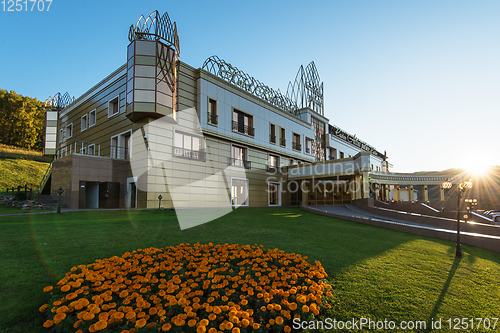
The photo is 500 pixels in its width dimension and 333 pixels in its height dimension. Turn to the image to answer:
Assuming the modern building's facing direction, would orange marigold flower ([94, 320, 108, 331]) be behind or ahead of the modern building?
ahead

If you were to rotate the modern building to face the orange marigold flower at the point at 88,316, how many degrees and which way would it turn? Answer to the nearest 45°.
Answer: approximately 45° to its right

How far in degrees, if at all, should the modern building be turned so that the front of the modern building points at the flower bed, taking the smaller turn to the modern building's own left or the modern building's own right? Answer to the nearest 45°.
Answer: approximately 45° to the modern building's own right

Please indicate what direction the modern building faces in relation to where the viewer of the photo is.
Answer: facing the viewer and to the right of the viewer

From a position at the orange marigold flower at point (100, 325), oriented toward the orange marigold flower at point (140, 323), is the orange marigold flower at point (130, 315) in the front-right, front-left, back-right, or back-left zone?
front-left

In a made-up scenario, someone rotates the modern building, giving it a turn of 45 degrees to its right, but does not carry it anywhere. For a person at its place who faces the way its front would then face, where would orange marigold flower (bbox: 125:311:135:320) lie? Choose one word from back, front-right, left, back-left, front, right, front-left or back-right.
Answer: front

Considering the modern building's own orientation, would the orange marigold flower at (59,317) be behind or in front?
in front

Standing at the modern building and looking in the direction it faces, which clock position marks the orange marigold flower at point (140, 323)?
The orange marigold flower is roughly at 1 o'clock from the modern building.
